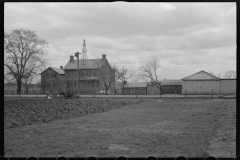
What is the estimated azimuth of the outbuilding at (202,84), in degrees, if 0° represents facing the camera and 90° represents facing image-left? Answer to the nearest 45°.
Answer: approximately 0°
